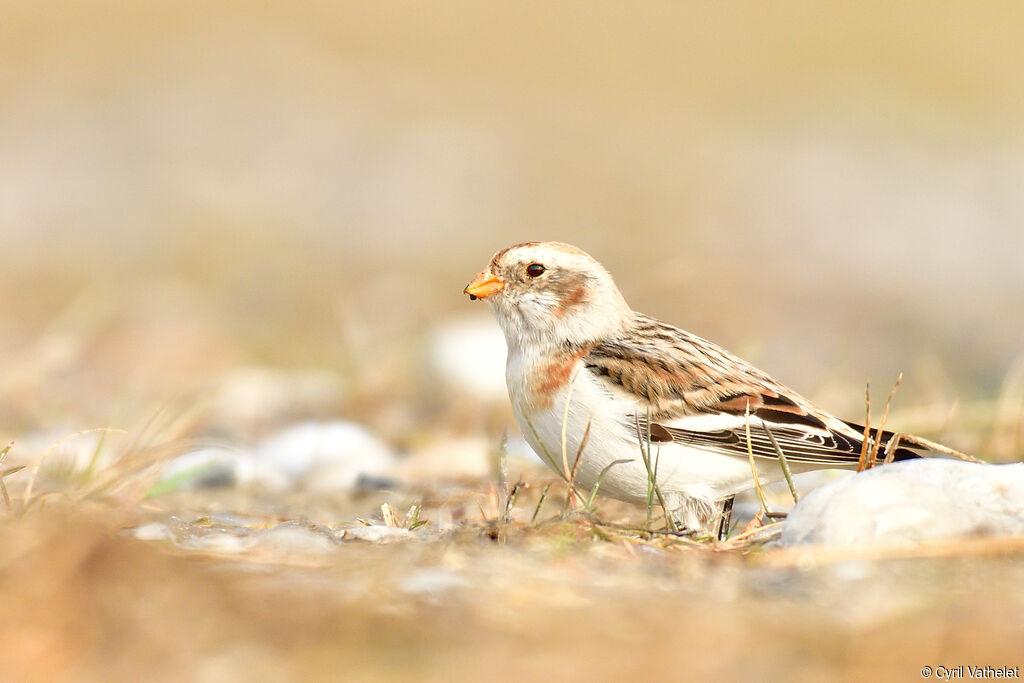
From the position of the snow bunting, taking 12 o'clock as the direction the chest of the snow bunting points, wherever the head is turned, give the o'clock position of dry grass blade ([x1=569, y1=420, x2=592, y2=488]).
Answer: The dry grass blade is roughly at 10 o'clock from the snow bunting.

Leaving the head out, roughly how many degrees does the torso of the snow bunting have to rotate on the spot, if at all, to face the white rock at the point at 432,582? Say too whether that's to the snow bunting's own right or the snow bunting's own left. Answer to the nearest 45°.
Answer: approximately 90° to the snow bunting's own left

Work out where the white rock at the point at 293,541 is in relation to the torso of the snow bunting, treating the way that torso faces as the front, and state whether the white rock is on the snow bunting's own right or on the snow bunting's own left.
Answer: on the snow bunting's own left

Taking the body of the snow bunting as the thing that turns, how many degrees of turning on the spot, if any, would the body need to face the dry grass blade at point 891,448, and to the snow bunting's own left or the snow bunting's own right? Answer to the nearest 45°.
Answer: approximately 180°

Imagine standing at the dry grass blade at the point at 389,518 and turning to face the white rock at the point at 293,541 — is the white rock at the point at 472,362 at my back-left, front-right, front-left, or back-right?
back-right

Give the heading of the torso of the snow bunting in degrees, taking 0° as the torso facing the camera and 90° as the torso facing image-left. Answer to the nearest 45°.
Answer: approximately 90°

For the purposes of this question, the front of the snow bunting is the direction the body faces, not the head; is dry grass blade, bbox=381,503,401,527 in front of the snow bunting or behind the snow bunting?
in front

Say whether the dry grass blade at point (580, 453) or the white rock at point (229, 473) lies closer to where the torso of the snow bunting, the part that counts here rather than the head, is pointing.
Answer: the white rock

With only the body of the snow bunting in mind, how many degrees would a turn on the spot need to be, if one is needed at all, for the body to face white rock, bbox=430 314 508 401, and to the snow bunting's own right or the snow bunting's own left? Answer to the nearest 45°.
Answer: approximately 45° to the snow bunting's own right

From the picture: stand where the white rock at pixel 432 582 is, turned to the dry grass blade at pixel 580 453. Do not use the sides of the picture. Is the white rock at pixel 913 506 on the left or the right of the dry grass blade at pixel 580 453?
right

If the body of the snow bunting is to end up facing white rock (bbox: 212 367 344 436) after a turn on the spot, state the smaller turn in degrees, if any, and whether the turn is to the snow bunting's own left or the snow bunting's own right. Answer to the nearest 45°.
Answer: approximately 45° to the snow bunting's own right
